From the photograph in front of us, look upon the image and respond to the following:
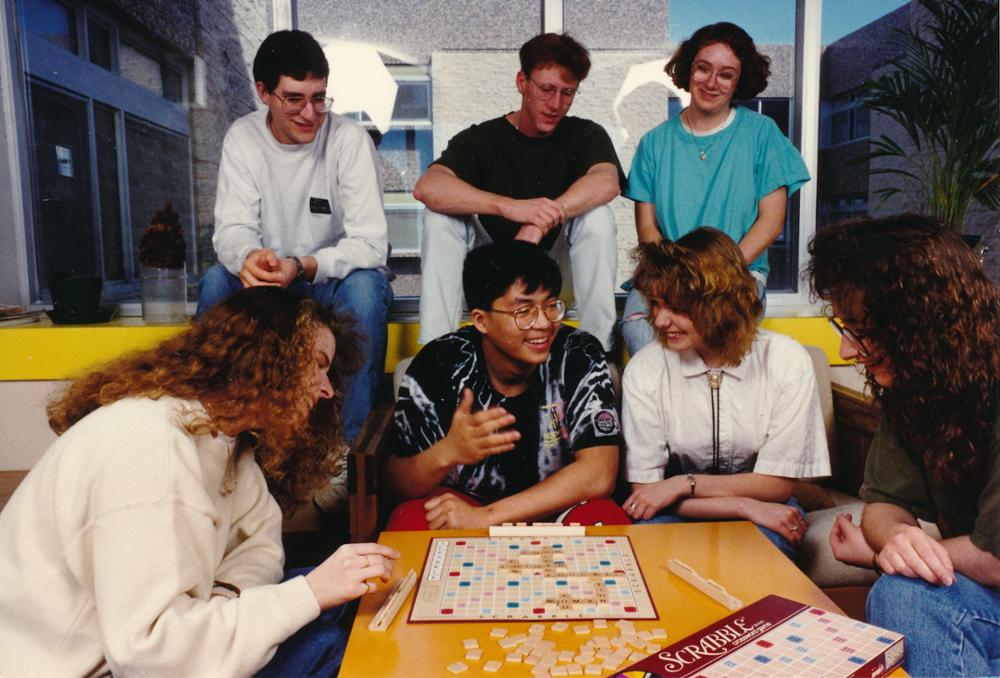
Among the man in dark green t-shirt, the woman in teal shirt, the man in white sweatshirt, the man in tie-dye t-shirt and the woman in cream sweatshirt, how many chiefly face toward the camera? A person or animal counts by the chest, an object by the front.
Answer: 4

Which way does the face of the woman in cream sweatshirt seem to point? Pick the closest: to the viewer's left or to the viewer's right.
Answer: to the viewer's right

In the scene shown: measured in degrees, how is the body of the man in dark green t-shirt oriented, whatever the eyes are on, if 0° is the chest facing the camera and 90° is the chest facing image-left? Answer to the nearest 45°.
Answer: approximately 0°

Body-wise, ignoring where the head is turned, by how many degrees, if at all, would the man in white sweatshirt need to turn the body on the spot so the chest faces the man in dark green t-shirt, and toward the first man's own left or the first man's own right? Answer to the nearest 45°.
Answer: approximately 90° to the first man's own left

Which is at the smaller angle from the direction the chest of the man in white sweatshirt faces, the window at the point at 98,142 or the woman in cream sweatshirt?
the woman in cream sweatshirt

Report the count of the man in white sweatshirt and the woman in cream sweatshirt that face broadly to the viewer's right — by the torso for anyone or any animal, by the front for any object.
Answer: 1

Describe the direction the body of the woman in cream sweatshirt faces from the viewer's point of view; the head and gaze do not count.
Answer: to the viewer's right

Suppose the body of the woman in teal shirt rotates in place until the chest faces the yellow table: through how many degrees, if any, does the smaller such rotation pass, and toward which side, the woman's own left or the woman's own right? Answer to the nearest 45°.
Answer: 0° — they already face it

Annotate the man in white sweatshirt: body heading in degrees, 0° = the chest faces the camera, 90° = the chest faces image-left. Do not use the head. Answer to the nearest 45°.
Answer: approximately 0°

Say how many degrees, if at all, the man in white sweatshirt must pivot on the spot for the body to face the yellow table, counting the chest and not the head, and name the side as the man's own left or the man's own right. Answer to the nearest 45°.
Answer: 0° — they already face it

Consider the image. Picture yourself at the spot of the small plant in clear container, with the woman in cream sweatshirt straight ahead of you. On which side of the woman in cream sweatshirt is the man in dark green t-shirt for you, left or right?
left
